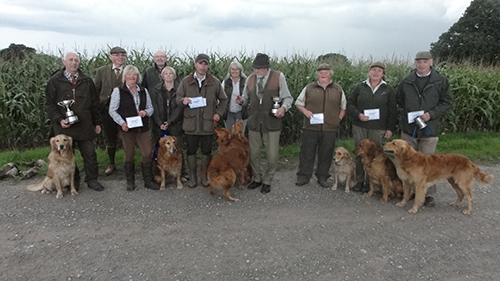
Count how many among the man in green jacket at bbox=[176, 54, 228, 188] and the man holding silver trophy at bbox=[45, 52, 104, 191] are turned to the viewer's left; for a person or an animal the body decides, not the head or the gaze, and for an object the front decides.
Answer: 0

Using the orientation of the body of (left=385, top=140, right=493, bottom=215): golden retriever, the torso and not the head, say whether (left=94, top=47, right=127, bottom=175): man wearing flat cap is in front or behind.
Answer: in front

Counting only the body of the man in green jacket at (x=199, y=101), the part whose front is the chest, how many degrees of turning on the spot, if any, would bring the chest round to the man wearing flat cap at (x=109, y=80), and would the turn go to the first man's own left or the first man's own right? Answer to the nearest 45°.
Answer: approximately 135° to the first man's own right

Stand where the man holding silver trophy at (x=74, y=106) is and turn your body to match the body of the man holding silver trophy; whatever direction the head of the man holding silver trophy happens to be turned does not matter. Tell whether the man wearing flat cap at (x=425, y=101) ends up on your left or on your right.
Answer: on your left

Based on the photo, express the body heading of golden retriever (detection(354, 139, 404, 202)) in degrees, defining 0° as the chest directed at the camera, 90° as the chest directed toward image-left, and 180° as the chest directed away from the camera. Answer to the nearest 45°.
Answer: approximately 45°

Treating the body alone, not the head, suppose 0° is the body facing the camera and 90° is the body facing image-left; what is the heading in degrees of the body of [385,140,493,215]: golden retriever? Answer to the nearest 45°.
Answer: approximately 90°

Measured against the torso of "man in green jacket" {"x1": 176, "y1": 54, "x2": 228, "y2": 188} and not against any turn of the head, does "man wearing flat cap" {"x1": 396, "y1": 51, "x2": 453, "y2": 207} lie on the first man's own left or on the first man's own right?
on the first man's own left
